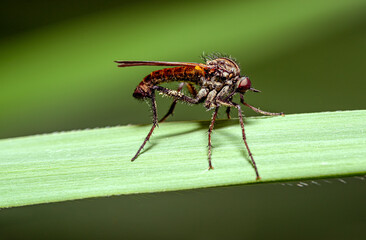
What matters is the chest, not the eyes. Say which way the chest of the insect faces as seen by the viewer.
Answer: to the viewer's right
